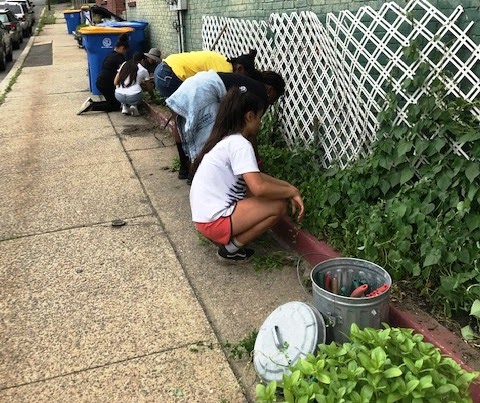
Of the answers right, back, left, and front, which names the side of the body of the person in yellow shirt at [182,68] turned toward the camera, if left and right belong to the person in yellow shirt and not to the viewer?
right

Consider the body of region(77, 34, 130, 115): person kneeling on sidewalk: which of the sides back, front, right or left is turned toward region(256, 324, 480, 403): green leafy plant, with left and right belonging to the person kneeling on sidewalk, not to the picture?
right

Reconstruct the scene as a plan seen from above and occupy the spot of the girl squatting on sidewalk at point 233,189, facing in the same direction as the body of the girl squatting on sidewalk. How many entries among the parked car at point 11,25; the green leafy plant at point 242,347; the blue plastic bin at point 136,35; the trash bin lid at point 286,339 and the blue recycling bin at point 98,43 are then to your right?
2

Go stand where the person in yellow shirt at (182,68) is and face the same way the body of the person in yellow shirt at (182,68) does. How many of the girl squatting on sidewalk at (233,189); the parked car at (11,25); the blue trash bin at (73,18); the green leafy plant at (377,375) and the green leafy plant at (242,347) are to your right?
3

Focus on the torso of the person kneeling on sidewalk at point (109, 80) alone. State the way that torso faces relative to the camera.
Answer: to the viewer's right

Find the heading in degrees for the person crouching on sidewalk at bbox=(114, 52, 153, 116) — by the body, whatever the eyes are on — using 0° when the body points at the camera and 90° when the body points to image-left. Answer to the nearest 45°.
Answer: approximately 225°

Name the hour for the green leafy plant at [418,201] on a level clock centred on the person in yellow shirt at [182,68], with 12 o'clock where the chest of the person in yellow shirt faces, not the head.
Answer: The green leafy plant is roughly at 2 o'clock from the person in yellow shirt.

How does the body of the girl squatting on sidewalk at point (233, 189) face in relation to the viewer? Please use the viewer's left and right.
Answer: facing to the right of the viewer

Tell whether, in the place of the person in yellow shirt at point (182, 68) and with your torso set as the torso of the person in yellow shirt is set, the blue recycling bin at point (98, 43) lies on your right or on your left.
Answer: on your left

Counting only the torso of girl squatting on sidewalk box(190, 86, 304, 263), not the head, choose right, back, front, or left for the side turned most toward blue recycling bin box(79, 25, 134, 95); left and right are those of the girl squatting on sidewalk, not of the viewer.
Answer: left
